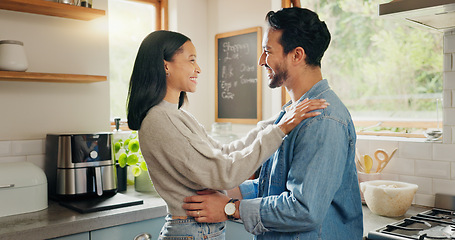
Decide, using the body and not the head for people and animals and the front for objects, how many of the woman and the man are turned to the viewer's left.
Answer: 1

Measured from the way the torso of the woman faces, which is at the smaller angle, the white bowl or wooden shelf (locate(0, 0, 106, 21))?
the white bowl

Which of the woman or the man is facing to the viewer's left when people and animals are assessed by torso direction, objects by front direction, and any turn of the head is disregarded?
the man

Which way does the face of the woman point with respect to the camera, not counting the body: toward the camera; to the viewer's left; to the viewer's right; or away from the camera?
to the viewer's right

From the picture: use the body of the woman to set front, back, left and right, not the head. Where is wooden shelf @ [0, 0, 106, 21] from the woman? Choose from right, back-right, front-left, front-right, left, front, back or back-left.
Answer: back-left

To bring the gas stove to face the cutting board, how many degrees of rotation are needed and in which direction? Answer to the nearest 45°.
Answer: approximately 45° to its right

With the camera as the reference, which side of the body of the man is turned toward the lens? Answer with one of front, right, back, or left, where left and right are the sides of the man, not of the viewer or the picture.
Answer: left

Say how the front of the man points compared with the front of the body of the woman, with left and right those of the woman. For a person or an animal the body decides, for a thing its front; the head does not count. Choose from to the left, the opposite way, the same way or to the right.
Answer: the opposite way

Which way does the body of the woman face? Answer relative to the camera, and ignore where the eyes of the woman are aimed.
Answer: to the viewer's right

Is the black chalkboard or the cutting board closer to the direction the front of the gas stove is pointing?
the cutting board

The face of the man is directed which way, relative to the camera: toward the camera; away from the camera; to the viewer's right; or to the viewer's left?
to the viewer's left

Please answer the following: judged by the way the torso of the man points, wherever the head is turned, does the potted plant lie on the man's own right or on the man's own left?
on the man's own right

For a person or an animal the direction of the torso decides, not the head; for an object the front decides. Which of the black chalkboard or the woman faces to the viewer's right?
the woman

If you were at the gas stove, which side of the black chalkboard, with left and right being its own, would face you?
left
